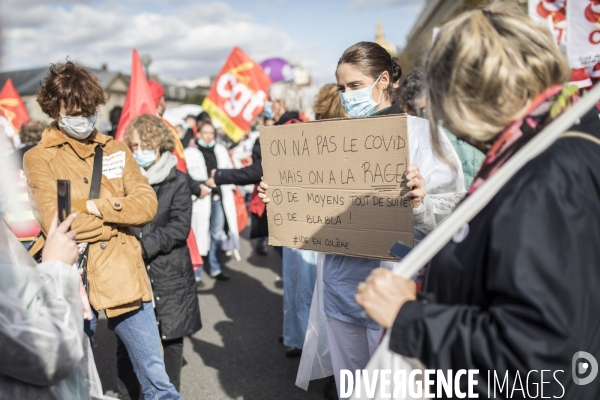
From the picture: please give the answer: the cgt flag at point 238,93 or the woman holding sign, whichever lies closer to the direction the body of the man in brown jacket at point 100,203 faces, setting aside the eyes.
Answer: the woman holding sign

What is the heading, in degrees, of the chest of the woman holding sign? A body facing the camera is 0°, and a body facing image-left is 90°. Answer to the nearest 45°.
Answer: approximately 45°

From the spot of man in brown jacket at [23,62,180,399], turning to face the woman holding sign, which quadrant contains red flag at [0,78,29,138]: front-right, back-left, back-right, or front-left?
back-left

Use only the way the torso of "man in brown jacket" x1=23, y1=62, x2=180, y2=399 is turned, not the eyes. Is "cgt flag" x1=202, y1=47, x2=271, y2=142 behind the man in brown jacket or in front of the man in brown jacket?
behind

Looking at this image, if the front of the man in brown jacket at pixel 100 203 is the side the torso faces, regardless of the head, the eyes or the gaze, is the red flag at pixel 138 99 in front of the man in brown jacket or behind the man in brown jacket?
behind

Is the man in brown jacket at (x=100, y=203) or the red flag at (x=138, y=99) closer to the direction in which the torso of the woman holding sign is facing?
the man in brown jacket

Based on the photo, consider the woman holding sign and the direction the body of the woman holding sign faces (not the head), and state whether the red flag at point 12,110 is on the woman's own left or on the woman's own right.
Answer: on the woman's own right

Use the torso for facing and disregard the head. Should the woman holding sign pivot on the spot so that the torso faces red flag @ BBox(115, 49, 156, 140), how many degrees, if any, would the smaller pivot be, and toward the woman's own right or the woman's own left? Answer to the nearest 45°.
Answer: approximately 90° to the woman's own right

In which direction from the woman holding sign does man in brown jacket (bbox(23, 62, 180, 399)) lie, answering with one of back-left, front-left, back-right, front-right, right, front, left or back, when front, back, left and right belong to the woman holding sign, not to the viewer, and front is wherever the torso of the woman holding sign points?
front-right

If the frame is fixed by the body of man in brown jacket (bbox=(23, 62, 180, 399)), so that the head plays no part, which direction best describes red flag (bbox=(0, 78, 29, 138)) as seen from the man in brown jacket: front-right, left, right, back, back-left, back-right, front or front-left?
back

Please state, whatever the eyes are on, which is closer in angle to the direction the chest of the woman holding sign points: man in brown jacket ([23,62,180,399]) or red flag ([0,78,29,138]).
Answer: the man in brown jacket
